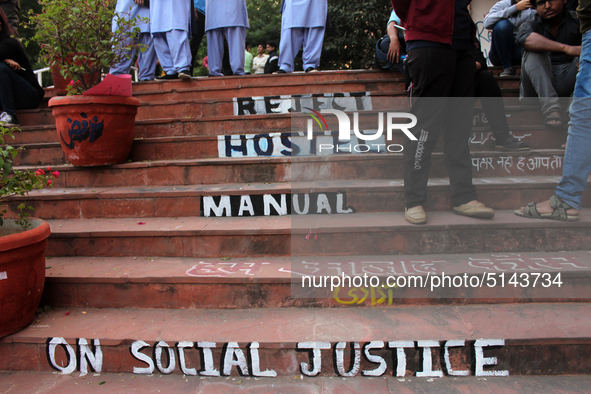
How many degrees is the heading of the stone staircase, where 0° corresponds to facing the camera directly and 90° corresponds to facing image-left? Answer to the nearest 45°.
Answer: approximately 0°
